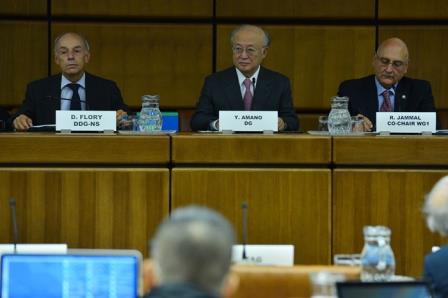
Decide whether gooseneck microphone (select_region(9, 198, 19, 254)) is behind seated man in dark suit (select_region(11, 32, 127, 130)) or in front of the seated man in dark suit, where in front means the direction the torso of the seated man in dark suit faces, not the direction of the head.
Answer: in front

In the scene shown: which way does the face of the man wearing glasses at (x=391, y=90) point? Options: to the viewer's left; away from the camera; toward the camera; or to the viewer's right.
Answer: toward the camera

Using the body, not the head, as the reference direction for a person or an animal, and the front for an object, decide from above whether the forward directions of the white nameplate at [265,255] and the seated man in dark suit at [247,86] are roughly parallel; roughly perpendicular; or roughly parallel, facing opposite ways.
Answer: roughly parallel

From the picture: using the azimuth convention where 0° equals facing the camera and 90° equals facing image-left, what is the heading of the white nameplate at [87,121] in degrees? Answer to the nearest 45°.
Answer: approximately 0°

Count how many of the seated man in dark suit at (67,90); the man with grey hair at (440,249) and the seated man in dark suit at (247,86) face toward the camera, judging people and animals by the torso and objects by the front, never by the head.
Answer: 2

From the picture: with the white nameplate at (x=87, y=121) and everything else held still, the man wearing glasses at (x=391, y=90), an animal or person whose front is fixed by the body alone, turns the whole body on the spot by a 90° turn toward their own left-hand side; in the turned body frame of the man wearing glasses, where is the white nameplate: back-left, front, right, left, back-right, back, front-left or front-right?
back-right

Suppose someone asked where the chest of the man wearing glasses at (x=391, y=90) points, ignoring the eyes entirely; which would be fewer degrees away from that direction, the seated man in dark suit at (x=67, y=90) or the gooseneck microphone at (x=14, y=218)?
the gooseneck microphone

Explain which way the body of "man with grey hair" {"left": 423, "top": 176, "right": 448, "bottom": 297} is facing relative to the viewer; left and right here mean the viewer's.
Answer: facing away from the viewer

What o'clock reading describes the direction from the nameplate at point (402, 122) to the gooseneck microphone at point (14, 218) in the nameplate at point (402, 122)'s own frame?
The gooseneck microphone is roughly at 2 o'clock from the nameplate.

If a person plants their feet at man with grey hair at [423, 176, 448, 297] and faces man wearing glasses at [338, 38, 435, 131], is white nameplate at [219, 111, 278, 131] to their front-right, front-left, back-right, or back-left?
front-left

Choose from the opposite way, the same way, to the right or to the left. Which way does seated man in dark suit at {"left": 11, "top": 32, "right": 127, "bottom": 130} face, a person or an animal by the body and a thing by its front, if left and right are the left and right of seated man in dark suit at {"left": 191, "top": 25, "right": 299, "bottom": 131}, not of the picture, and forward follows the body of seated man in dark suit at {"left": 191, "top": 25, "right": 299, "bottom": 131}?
the same way

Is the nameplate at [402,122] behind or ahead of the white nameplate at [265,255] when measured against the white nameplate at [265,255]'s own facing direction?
behind

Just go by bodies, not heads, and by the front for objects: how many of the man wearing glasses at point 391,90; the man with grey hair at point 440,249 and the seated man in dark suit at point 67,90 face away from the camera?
1

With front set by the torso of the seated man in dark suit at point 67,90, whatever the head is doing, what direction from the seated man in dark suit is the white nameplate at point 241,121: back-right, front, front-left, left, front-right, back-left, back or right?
front-left

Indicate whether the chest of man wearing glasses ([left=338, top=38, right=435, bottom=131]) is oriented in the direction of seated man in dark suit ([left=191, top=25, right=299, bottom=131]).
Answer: no

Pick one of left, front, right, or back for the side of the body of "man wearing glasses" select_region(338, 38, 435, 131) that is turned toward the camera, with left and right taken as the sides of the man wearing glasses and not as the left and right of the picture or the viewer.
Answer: front

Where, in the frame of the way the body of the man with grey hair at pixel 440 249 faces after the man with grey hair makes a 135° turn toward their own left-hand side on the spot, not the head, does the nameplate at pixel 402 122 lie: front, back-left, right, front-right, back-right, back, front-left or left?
back-right

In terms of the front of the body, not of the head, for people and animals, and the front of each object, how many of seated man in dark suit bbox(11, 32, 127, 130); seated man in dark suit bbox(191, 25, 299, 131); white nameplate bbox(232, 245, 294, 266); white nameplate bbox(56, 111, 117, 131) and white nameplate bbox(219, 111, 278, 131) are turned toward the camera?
5

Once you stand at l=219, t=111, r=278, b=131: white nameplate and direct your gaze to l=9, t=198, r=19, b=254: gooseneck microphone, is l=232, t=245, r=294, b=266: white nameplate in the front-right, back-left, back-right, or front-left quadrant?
front-left

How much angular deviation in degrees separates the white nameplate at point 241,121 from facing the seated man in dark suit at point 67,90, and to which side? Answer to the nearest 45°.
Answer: approximately 135° to its right

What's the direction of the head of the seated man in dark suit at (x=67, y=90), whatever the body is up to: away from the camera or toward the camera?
toward the camera

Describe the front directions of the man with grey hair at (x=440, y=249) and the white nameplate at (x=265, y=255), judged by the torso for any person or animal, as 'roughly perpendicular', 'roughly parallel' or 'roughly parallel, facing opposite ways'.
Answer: roughly parallel, facing opposite ways
